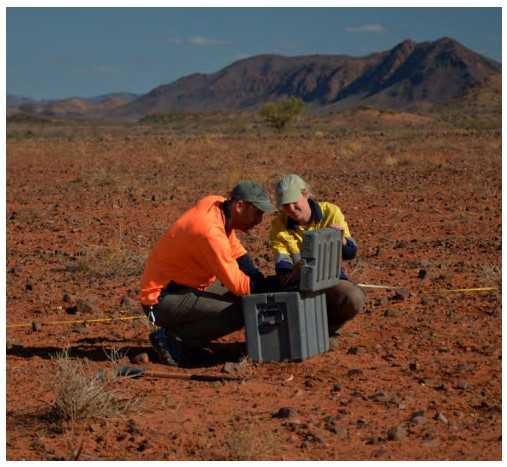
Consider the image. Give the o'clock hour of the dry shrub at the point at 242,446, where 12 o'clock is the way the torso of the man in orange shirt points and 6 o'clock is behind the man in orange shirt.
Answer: The dry shrub is roughly at 3 o'clock from the man in orange shirt.

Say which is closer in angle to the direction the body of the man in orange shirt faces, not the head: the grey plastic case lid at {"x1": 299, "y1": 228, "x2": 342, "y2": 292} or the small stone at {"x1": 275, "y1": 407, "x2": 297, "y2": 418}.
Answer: the grey plastic case lid

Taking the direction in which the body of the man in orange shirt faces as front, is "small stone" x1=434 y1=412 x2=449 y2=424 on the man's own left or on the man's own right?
on the man's own right

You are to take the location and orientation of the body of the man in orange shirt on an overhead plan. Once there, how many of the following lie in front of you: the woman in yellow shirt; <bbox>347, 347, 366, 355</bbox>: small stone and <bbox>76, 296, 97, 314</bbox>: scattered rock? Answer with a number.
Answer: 2

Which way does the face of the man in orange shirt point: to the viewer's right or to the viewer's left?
to the viewer's right

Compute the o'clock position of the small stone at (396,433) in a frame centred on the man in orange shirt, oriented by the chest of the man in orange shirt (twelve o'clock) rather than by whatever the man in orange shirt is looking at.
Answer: The small stone is roughly at 2 o'clock from the man in orange shirt.

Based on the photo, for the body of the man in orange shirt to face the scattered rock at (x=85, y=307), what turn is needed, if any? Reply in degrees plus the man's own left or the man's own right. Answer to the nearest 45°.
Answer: approximately 135° to the man's own left

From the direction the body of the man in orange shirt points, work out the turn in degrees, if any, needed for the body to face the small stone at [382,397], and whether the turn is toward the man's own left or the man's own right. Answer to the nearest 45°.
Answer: approximately 45° to the man's own right

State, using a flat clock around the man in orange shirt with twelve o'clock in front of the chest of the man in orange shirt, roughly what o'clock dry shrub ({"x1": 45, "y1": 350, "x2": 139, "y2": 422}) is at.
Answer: The dry shrub is roughly at 4 o'clock from the man in orange shirt.

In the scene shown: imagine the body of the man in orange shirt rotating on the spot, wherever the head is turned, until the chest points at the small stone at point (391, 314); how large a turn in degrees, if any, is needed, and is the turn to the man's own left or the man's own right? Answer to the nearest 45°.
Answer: approximately 45° to the man's own left

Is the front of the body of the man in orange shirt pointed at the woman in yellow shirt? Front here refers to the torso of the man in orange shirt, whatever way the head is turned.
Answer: yes

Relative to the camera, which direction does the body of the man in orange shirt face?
to the viewer's right

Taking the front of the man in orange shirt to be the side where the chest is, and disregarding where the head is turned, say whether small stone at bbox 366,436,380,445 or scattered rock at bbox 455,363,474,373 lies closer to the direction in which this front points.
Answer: the scattered rock
